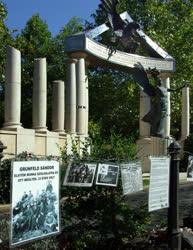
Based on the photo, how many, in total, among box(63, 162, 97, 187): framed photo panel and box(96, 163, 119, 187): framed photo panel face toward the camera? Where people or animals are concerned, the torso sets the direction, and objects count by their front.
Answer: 2

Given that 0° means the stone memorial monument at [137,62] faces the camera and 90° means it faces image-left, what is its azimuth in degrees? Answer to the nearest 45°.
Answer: approximately 315°

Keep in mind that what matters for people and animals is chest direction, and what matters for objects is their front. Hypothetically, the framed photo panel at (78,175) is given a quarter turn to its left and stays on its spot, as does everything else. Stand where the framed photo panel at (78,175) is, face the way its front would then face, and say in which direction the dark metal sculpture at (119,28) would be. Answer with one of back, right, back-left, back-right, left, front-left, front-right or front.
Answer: left

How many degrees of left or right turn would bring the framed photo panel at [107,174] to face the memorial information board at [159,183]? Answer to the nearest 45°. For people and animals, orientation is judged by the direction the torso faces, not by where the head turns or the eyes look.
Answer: approximately 135° to its left

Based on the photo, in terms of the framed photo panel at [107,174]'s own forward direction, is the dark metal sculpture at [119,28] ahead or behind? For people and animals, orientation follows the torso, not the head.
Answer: behind

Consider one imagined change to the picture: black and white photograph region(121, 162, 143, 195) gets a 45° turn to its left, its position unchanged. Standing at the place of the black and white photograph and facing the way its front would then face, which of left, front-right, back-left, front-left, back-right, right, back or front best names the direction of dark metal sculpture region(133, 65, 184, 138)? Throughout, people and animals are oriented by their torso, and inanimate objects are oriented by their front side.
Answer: back-left

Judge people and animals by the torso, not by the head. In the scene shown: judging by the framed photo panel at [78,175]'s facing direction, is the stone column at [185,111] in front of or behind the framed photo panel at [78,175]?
behind

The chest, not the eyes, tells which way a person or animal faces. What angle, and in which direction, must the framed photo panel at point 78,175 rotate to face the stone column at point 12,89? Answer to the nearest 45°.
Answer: approximately 180°

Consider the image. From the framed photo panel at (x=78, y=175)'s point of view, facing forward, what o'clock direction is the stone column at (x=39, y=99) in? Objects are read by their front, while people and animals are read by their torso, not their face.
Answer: The stone column is roughly at 6 o'clock from the framed photo panel.

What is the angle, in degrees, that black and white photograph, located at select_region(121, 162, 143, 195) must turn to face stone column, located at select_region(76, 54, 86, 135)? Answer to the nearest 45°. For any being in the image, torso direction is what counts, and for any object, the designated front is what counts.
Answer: approximately 180°

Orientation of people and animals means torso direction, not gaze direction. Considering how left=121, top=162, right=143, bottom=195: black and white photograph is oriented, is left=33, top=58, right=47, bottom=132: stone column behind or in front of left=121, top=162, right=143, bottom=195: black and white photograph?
behind

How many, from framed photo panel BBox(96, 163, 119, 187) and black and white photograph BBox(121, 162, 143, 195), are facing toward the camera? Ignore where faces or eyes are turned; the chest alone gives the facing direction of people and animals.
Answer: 2

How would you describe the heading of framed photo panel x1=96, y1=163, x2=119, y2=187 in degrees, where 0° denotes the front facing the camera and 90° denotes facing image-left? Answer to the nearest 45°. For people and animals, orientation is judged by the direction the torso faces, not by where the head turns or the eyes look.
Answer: approximately 0°

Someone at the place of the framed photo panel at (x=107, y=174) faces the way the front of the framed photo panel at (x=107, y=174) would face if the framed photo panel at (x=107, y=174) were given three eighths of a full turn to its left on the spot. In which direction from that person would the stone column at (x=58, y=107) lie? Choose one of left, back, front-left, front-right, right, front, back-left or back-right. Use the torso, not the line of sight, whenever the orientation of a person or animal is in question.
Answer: front-left

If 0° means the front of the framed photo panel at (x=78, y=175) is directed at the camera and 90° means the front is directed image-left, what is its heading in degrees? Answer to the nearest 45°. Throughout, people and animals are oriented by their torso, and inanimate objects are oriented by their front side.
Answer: approximately 0°
